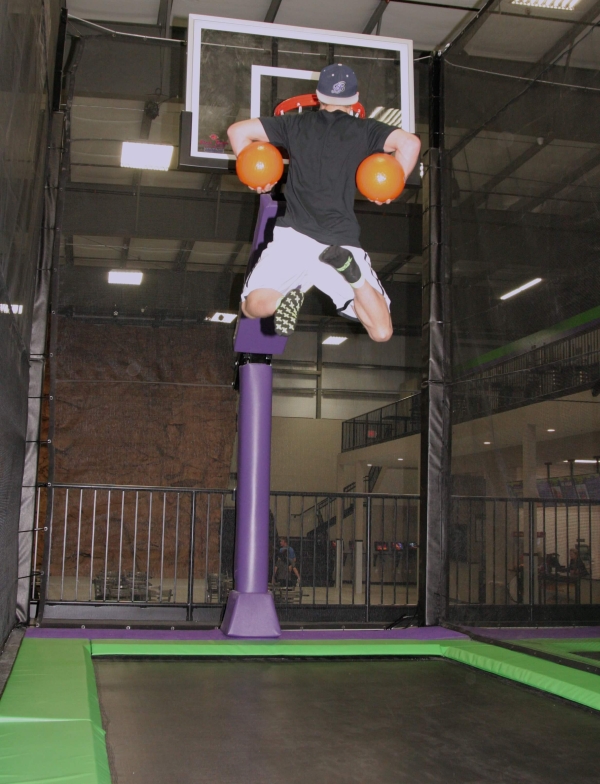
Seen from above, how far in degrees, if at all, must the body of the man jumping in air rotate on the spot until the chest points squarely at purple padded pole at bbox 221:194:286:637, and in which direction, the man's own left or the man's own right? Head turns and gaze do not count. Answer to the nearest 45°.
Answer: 0° — they already face it

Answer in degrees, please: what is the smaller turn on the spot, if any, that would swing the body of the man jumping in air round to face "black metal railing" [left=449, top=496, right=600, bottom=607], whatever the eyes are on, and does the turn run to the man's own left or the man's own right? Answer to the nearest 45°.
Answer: approximately 45° to the man's own right

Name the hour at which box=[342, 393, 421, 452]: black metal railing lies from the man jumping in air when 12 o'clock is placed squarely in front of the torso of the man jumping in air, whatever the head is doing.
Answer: The black metal railing is roughly at 12 o'clock from the man jumping in air.

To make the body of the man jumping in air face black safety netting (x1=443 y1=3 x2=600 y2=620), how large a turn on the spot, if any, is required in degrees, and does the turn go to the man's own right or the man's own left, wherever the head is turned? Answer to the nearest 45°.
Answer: approximately 45° to the man's own right

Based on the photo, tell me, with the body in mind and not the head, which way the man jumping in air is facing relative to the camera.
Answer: away from the camera
